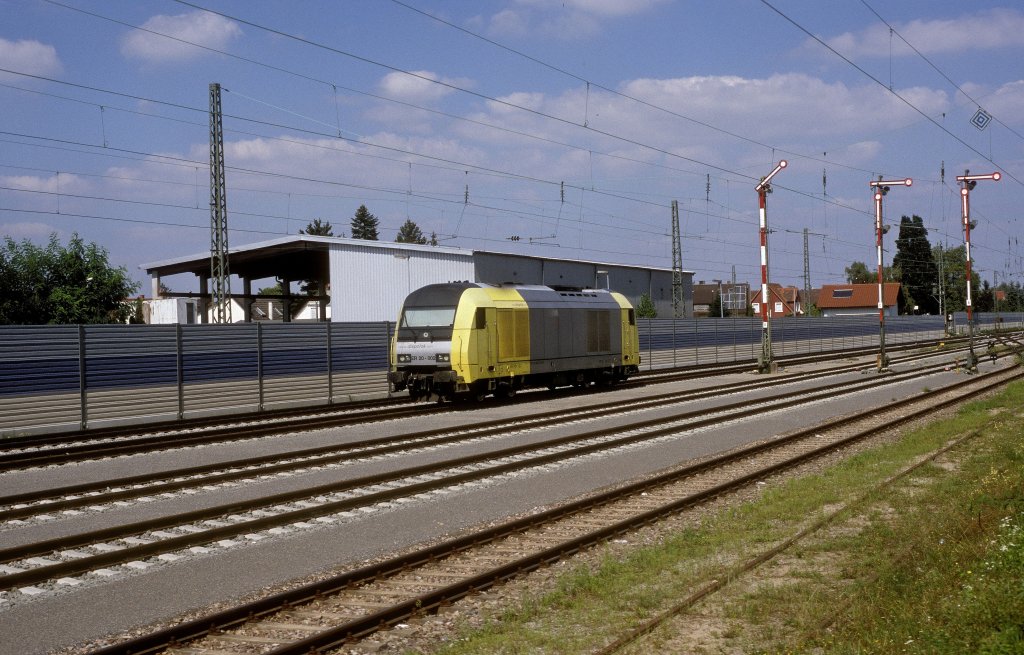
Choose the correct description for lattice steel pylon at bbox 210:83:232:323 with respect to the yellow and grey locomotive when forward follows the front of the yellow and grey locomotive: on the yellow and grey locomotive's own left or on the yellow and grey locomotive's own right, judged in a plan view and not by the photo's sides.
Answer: on the yellow and grey locomotive's own right

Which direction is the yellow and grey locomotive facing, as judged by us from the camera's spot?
facing the viewer and to the left of the viewer

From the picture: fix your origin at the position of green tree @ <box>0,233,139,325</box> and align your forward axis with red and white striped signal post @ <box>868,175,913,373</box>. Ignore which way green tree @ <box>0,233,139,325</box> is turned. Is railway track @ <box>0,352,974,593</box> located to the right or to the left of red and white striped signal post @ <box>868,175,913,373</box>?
right

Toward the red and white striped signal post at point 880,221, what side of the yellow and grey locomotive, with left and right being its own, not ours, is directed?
back

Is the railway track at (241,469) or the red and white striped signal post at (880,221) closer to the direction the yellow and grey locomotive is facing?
the railway track

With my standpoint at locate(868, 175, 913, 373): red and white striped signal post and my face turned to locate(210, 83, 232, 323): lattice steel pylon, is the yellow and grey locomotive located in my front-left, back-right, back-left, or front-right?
front-left

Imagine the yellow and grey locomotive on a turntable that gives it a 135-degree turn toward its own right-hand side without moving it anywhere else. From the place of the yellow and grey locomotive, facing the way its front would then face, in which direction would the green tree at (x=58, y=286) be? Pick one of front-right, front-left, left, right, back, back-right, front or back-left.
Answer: front-left

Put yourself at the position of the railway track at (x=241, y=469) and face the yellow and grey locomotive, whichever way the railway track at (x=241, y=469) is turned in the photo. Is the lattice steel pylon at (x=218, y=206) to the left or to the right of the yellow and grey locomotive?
left

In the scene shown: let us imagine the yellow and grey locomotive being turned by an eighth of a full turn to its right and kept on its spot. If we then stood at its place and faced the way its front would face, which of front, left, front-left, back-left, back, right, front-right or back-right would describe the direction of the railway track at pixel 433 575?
left
